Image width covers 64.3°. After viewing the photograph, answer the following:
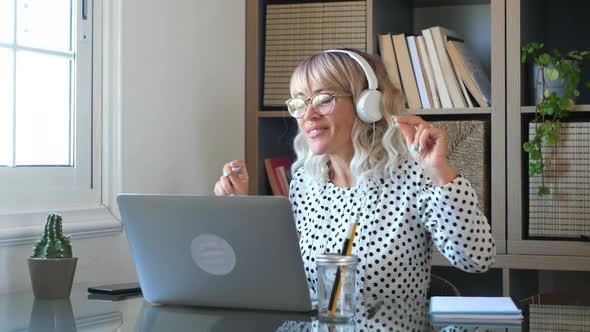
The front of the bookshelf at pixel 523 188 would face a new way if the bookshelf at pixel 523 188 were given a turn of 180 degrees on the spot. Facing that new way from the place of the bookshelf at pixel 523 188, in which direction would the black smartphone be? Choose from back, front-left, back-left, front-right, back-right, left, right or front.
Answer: back-left

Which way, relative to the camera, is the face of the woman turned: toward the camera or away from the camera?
toward the camera

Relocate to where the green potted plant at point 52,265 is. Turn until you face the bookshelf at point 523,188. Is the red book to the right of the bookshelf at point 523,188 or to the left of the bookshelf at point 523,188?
left

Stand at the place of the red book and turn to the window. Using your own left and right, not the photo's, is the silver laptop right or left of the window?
left

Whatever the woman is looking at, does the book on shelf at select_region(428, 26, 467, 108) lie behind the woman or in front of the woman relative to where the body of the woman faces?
behind

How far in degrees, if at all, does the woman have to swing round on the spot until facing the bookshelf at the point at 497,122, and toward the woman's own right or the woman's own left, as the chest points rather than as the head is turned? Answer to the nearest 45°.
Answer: approximately 180°

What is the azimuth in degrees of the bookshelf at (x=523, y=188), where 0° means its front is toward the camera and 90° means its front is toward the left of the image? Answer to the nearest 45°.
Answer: approximately 0°

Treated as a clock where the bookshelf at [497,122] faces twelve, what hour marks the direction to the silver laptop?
The silver laptop is roughly at 1 o'clock from the bookshelf.

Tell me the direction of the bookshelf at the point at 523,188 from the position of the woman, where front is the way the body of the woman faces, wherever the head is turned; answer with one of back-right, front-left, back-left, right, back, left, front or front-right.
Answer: back

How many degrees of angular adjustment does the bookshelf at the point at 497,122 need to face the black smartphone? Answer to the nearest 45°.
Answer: approximately 45° to its right

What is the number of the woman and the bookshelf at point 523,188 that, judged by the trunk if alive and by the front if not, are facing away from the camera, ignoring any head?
0

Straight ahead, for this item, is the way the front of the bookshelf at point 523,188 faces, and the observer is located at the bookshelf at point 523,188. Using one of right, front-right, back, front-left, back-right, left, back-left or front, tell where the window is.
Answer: front-right

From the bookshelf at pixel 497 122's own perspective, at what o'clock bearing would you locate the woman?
The woman is roughly at 1 o'clock from the bookshelf.

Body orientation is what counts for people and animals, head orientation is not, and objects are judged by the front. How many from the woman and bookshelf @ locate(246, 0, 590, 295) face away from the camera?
0

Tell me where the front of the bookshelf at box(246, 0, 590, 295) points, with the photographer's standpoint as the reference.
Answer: facing the viewer

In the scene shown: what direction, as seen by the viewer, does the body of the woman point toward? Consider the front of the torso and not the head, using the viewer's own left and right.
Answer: facing the viewer and to the left of the viewer

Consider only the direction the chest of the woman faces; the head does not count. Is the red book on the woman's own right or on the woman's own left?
on the woman's own right
